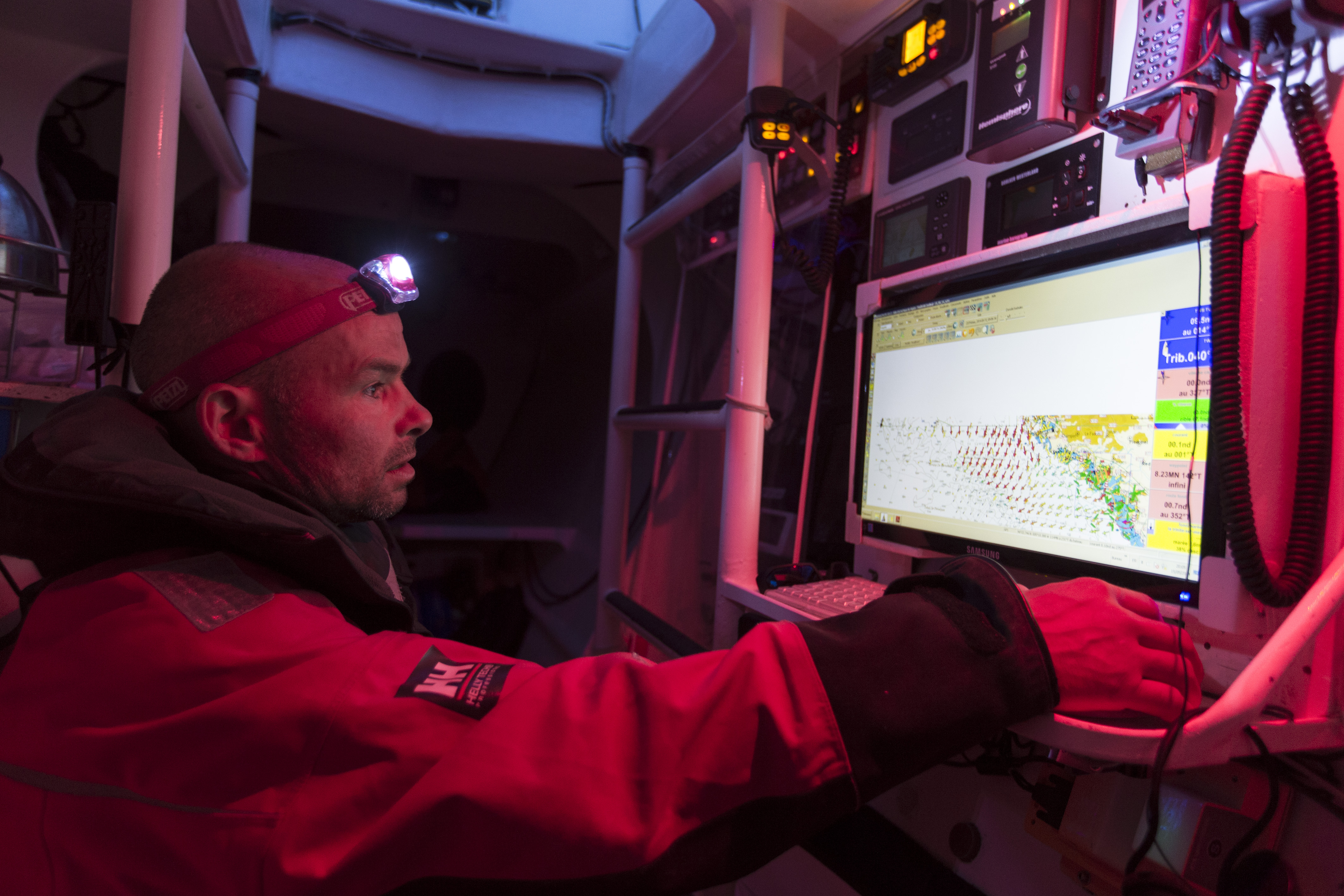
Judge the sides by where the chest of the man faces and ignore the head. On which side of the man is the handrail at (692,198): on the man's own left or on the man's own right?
on the man's own left

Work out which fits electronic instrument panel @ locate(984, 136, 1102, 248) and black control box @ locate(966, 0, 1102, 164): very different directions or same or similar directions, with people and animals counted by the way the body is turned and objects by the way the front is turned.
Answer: same or similar directions

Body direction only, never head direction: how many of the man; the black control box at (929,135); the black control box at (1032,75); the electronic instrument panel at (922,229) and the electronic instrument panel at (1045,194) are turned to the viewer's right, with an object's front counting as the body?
1

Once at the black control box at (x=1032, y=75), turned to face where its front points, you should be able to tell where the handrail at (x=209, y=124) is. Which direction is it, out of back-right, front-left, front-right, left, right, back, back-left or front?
front-right

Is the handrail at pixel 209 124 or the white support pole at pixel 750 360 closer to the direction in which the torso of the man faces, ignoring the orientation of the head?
the white support pole

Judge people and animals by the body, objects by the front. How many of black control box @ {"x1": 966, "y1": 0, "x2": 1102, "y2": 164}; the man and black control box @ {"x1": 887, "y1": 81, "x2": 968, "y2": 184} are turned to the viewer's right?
1

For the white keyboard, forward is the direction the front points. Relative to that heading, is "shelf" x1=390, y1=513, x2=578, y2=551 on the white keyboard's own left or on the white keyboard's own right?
on the white keyboard's own right

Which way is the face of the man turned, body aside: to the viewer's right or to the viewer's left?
to the viewer's right

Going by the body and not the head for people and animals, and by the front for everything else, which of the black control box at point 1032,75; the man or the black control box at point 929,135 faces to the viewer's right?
the man

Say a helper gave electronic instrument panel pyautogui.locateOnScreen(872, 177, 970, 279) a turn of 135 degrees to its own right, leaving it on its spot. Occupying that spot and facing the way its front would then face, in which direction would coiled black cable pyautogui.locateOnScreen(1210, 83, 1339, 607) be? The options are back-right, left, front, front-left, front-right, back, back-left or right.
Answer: back-right

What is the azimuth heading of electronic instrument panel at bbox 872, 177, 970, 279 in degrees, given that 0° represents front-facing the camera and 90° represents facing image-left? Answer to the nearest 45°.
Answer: approximately 45°

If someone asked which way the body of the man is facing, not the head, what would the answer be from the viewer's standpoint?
to the viewer's right

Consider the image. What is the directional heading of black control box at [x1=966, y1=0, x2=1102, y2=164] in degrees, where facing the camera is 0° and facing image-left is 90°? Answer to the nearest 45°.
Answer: approximately 45°

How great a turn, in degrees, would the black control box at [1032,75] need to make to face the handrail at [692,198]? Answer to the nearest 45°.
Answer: approximately 90° to its right
